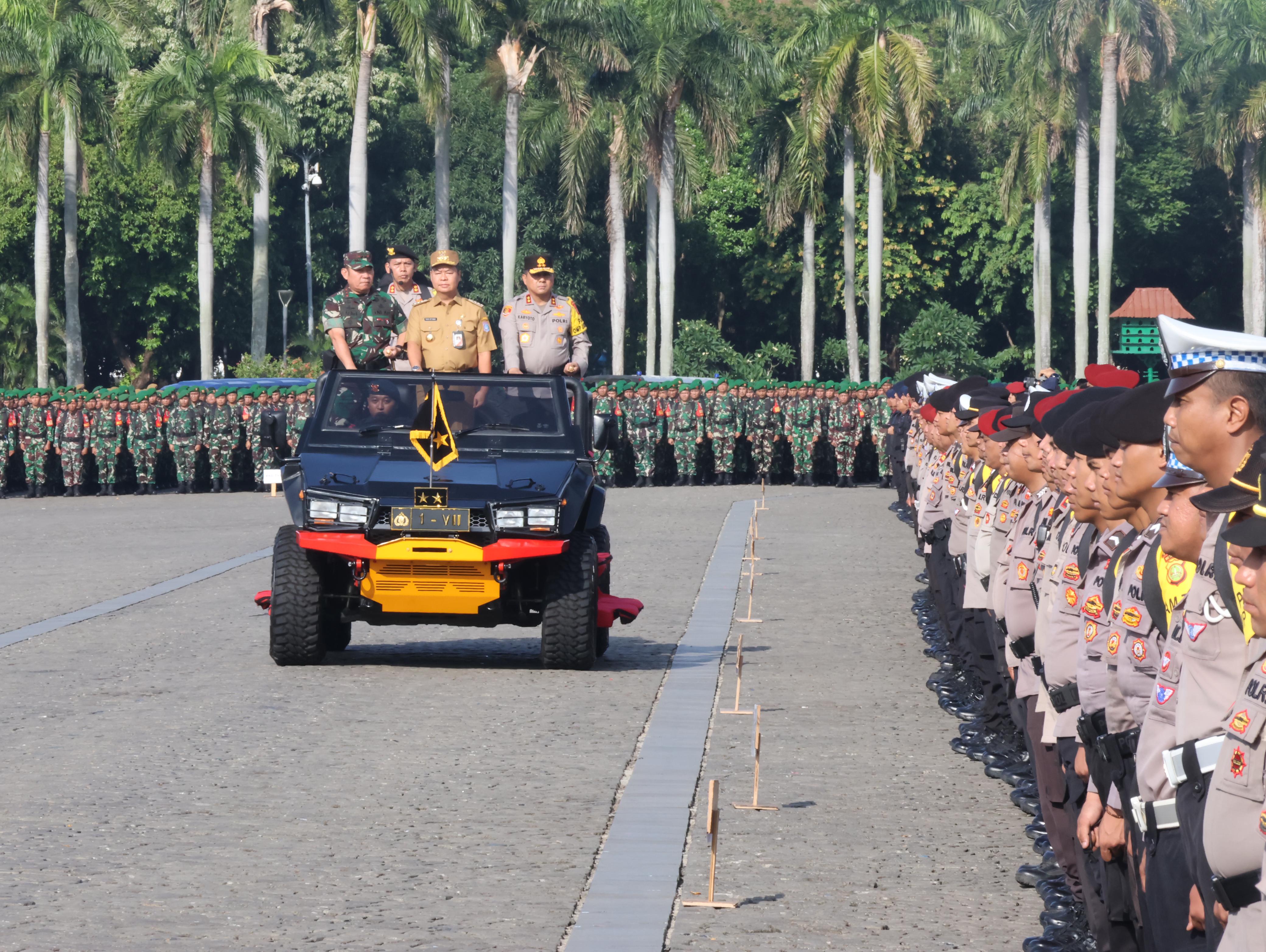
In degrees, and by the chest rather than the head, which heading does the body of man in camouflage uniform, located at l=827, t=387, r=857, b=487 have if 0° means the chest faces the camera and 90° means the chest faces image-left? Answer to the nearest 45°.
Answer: approximately 0°

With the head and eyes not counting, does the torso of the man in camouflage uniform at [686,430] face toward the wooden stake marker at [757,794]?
yes

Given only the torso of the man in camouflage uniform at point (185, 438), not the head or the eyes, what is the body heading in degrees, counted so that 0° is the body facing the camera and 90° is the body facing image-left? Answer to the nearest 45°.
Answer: approximately 0°

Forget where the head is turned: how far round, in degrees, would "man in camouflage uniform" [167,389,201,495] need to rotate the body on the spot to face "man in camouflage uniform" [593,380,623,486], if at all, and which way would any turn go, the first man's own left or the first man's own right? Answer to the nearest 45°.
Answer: approximately 90° to the first man's own left

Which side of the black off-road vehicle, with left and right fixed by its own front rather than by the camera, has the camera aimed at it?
front

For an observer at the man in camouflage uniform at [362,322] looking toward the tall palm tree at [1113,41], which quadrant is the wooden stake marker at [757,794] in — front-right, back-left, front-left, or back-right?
back-right

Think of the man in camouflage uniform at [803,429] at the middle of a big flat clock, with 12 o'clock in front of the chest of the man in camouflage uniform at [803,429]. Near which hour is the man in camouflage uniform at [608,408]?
the man in camouflage uniform at [608,408] is roughly at 3 o'clock from the man in camouflage uniform at [803,429].

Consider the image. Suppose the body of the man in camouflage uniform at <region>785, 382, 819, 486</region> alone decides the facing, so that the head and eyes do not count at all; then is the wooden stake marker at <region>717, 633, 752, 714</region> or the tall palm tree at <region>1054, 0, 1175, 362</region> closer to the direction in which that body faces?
the wooden stake marker

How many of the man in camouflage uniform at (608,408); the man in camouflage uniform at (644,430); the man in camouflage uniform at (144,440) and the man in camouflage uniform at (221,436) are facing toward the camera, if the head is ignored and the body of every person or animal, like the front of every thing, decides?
4

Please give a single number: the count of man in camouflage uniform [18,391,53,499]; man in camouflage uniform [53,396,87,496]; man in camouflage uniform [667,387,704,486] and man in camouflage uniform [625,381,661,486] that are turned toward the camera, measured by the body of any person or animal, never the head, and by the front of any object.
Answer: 4

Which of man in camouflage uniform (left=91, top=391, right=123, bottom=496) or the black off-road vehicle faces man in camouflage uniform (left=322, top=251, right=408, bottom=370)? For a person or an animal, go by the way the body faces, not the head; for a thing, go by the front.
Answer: man in camouflage uniform (left=91, top=391, right=123, bottom=496)

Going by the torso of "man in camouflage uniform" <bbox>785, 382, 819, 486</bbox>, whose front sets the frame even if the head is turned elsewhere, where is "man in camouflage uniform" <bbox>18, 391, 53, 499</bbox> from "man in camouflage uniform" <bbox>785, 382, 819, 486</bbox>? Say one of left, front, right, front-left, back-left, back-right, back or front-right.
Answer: right

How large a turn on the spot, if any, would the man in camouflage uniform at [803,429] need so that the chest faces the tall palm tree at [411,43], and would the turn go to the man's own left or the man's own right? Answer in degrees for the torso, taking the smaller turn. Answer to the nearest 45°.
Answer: approximately 135° to the man's own right

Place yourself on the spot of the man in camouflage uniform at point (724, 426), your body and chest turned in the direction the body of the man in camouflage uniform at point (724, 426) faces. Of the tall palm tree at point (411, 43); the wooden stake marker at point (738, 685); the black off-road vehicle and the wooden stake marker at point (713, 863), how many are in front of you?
3

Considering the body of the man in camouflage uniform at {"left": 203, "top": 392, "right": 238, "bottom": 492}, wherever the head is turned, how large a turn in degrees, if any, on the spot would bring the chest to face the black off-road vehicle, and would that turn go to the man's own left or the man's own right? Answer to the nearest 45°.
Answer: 0° — they already face it

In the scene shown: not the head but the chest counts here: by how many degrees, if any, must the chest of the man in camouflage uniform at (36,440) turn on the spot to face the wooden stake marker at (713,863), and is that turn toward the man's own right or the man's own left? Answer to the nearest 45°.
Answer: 0° — they already face it

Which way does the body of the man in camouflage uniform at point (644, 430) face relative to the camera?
toward the camera

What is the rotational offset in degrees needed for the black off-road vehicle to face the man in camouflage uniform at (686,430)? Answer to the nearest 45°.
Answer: approximately 180°

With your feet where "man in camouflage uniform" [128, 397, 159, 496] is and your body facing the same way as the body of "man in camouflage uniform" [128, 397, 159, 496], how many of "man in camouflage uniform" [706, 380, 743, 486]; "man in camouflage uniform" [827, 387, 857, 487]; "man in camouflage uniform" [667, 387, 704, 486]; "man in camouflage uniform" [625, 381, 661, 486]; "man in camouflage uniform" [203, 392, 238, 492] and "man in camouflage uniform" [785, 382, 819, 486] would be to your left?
6
